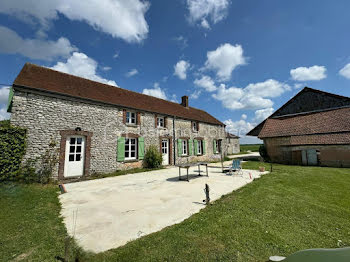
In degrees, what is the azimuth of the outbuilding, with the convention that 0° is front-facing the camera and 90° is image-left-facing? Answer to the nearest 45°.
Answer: approximately 45°

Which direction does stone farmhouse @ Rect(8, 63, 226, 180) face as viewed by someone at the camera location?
facing the viewer and to the right of the viewer

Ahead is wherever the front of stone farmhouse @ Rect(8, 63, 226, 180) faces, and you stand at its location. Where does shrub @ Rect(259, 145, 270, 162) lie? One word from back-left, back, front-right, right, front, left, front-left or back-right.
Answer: front-left

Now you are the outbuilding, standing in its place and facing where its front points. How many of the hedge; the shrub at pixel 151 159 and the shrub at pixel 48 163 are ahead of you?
3

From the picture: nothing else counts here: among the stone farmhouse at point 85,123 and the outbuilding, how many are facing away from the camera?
0

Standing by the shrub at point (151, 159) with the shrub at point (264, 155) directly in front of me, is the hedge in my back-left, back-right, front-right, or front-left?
back-right

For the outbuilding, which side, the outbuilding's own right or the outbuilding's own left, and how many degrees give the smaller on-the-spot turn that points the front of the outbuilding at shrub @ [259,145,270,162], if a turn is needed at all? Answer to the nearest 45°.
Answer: approximately 45° to the outbuilding's own right

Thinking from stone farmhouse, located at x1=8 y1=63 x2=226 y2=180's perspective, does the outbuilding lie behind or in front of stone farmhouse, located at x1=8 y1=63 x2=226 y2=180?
in front

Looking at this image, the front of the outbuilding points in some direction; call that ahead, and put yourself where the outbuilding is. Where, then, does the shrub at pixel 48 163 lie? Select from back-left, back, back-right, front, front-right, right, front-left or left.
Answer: front

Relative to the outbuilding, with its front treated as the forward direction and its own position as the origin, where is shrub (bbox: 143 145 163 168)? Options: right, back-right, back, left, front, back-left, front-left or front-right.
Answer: front
